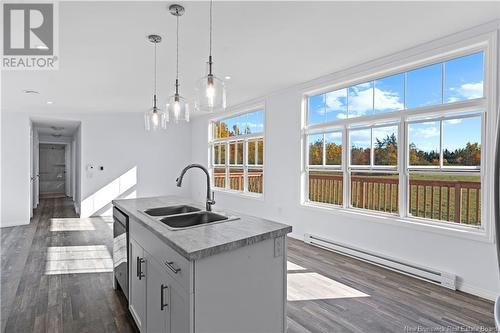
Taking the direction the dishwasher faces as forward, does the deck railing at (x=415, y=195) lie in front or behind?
behind

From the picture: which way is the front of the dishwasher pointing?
to the viewer's left

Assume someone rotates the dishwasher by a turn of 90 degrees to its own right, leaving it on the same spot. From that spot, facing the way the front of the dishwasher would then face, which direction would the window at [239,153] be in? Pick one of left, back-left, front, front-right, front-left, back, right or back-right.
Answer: front-right

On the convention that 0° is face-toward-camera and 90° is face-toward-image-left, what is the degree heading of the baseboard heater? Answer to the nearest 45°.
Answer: approximately 45°

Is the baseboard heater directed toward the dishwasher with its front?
yes

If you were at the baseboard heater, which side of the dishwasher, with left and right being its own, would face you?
back

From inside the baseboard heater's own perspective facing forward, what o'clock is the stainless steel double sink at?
The stainless steel double sink is roughly at 12 o'clock from the baseboard heater.

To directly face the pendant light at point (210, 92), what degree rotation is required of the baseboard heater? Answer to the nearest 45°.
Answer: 0° — it already faces it

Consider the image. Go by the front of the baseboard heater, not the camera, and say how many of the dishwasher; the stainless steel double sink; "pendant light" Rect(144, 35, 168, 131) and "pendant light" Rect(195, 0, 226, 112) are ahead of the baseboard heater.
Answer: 4
